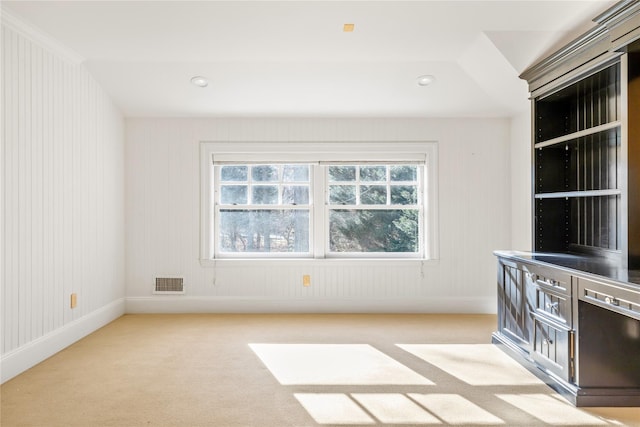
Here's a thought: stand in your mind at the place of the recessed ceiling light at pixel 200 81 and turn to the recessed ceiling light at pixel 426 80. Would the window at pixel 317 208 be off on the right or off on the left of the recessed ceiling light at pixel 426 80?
left

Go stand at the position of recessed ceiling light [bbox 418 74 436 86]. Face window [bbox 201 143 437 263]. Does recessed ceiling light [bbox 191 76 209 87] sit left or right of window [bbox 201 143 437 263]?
left

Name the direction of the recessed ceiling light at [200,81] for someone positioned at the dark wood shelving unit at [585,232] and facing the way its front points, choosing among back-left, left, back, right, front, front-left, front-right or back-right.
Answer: front-right

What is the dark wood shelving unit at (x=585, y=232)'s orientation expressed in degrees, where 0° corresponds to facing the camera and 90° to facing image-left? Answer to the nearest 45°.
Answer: approximately 45°
